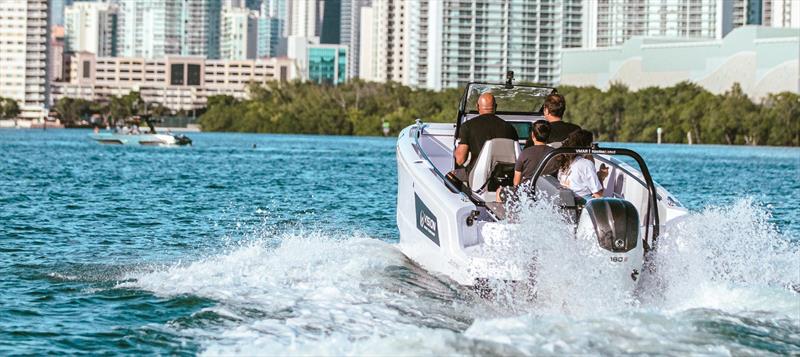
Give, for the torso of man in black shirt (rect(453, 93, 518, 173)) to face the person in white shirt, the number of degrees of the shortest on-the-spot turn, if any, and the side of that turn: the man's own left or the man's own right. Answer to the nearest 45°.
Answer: approximately 135° to the man's own right

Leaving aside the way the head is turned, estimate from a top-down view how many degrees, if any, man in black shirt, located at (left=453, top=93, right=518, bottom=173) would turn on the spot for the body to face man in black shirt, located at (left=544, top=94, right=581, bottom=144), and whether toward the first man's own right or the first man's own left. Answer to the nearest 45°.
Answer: approximately 135° to the first man's own right

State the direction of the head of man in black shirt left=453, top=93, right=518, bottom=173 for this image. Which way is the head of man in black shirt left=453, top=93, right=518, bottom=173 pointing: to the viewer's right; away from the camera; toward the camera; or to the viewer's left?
away from the camera

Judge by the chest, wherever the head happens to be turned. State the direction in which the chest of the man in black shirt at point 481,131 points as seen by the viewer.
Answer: away from the camera

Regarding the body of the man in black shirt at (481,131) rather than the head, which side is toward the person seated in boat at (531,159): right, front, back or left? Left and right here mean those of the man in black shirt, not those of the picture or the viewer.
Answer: back

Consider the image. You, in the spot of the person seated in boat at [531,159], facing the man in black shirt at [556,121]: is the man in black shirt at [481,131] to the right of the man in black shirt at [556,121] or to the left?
left
